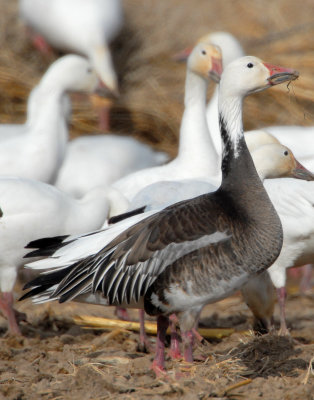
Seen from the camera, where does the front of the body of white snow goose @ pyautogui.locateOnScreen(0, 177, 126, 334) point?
to the viewer's right

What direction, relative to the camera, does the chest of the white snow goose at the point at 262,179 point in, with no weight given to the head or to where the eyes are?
to the viewer's right

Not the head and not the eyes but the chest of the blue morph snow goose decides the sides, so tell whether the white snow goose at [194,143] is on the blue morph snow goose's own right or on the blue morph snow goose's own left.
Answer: on the blue morph snow goose's own left

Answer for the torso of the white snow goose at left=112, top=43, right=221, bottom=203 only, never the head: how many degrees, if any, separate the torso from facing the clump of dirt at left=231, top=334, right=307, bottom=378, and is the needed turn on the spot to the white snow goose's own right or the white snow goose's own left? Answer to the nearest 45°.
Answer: approximately 90° to the white snow goose's own right

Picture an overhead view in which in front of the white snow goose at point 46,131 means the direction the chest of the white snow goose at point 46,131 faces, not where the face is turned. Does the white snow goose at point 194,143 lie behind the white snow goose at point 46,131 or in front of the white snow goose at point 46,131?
in front

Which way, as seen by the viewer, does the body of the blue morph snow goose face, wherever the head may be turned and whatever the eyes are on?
to the viewer's right

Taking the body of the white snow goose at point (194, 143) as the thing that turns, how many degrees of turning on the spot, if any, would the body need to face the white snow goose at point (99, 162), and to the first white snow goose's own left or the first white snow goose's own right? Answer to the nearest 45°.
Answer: approximately 135° to the first white snow goose's own left

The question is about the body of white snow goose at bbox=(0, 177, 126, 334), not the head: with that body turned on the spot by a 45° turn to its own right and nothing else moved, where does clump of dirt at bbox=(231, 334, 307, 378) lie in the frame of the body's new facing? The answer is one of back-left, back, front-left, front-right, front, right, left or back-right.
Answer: front

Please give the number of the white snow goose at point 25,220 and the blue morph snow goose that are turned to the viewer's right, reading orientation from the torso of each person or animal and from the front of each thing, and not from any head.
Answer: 2

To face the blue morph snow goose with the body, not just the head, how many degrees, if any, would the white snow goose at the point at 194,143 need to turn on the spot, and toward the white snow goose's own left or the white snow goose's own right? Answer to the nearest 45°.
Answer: approximately 90° to the white snow goose's own right

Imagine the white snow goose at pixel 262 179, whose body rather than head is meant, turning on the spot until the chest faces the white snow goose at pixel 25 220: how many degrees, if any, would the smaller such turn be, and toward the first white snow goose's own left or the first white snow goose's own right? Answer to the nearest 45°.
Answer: approximately 180°

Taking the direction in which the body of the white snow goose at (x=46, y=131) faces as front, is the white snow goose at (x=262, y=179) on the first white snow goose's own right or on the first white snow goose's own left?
on the first white snow goose's own right

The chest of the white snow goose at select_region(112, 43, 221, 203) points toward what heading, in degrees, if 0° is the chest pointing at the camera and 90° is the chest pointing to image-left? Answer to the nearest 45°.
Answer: approximately 270°
